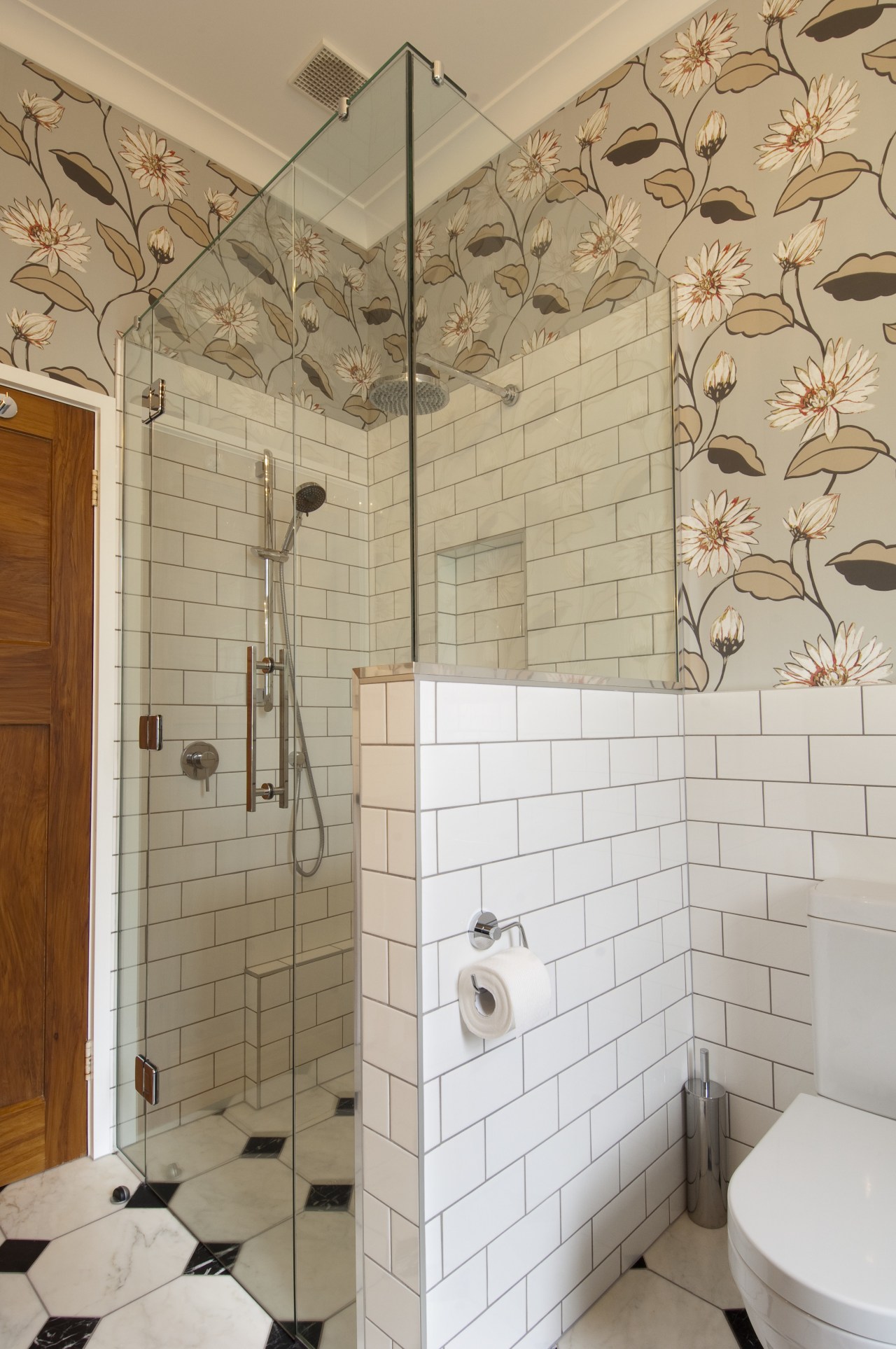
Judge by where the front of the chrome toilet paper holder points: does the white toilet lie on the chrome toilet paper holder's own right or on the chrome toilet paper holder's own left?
on the chrome toilet paper holder's own left

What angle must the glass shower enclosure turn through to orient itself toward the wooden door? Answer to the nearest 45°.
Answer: approximately 90° to its right

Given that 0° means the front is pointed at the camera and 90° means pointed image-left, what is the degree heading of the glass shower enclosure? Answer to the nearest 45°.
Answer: approximately 45°
